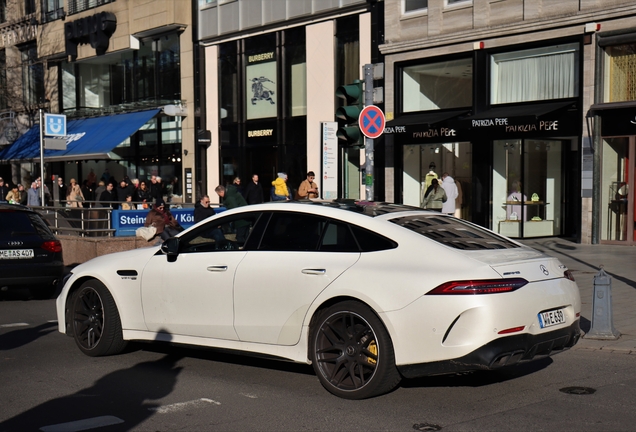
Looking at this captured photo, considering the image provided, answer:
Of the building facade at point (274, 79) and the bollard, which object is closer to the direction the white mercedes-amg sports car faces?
the building facade

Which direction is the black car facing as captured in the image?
away from the camera

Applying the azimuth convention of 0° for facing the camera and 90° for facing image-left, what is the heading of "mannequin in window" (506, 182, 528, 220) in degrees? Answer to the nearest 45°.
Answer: approximately 0°

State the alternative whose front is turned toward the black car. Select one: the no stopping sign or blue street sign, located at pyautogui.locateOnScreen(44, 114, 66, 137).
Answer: the blue street sign

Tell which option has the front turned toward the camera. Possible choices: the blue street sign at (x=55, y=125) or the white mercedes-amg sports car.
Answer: the blue street sign

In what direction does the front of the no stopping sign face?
toward the camera

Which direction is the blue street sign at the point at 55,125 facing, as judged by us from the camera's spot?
facing the viewer

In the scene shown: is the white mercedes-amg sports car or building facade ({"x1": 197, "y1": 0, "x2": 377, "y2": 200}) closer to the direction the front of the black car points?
the building facade

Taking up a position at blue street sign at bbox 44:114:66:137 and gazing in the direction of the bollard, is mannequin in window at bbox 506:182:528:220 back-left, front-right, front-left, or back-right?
front-left

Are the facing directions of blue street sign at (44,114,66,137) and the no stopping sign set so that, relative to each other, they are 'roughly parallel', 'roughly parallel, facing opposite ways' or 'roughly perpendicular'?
roughly parallel

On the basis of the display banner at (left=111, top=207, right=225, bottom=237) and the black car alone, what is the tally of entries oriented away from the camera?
1

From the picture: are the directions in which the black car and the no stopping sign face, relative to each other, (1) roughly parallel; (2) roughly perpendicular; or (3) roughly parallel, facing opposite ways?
roughly parallel, facing opposite ways

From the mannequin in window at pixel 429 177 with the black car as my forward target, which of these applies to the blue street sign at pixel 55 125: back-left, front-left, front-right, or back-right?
front-right

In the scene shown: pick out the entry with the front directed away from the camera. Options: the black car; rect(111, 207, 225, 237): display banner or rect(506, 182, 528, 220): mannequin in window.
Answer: the black car

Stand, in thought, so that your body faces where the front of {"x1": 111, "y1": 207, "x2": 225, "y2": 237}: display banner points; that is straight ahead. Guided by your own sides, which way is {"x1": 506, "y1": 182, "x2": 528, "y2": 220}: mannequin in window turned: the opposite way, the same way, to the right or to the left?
the same way

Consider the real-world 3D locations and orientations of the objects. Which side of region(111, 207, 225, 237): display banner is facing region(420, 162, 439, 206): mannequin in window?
left

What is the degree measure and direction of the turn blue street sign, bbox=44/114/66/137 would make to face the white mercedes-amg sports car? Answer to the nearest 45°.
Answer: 0° — it already faces it

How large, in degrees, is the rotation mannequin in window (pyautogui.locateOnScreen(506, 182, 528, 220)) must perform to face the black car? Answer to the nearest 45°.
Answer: approximately 45° to its right

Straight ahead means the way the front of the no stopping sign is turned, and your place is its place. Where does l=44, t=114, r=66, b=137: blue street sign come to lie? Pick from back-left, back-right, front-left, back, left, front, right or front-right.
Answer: back-right
